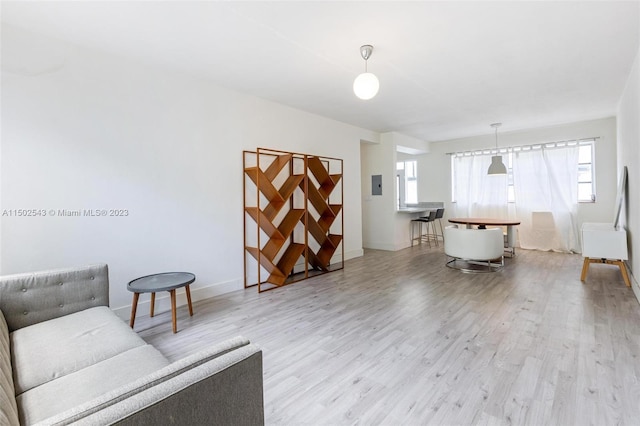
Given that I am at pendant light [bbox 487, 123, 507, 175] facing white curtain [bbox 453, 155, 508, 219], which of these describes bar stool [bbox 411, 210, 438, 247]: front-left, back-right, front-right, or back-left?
front-left

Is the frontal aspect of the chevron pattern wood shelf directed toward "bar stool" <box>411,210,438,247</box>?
no

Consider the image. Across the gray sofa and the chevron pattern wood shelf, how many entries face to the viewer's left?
0

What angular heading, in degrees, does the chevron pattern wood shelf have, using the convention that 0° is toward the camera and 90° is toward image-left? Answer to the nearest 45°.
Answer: approximately 315°

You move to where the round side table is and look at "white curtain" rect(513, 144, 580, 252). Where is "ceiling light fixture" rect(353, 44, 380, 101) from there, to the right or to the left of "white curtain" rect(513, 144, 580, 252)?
right

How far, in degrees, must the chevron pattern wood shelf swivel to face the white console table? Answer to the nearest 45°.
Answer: approximately 45° to its left

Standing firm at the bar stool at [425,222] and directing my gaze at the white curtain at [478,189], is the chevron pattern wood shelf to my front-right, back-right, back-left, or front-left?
back-right

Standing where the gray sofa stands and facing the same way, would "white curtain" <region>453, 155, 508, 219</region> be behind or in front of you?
in front

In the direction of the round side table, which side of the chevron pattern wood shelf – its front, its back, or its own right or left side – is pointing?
right

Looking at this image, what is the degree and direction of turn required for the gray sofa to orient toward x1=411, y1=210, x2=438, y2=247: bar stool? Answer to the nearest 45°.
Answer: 0° — it already faces it

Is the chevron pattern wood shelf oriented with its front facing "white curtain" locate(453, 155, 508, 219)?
no

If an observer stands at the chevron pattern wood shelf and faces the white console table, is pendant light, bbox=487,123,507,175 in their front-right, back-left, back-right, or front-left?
front-left

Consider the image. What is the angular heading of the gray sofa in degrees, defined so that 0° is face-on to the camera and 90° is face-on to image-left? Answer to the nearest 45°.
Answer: approximately 225°

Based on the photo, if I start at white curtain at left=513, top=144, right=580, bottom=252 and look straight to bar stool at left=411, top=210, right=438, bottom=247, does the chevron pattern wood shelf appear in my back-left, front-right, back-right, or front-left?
front-left
